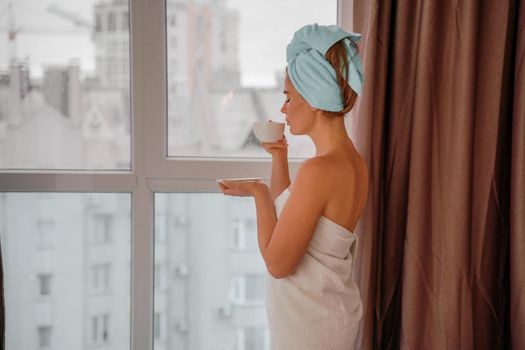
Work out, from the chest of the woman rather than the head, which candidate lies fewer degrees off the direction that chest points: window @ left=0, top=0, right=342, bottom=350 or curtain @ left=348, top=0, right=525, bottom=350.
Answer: the window

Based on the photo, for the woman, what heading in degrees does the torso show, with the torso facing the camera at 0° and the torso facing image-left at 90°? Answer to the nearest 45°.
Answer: approximately 90°

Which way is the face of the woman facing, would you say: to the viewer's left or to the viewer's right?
to the viewer's left

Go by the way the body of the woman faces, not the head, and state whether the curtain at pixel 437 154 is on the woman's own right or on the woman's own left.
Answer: on the woman's own right
